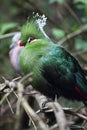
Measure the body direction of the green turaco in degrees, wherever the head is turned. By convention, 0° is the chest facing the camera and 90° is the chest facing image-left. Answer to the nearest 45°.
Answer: approximately 90°

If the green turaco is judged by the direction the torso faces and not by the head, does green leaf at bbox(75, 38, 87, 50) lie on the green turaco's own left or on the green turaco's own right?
on the green turaco's own right
